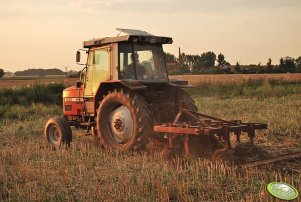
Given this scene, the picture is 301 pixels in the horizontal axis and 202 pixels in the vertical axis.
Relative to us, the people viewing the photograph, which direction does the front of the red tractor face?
facing away from the viewer and to the left of the viewer

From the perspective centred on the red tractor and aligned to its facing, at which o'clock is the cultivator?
The cultivator is roughly at 6 o'clock from the red tractor.
